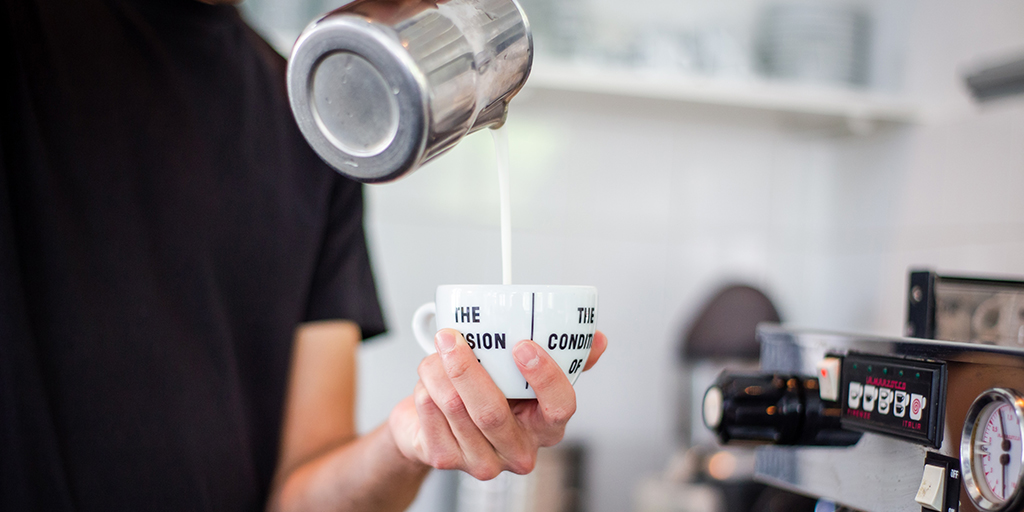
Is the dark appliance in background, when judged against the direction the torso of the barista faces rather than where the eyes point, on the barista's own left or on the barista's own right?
on the barista's own left

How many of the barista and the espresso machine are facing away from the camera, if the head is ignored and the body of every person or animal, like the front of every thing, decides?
0

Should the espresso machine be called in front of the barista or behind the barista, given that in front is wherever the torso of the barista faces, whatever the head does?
in front

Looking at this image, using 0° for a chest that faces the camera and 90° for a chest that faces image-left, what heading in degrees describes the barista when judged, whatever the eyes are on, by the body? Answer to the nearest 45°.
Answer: approximately 315°

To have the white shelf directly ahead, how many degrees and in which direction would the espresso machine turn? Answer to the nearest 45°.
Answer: approximately 135° to its right

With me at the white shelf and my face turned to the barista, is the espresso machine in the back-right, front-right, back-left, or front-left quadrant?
front-left

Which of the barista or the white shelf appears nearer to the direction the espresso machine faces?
the barista

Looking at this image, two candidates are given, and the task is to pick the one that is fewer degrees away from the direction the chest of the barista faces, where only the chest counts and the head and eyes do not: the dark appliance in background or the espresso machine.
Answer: the espresso machine

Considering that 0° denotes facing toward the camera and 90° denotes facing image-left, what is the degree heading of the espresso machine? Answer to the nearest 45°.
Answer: approximately 45°
